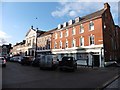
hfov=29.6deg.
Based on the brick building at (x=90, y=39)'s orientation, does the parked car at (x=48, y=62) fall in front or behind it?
in front

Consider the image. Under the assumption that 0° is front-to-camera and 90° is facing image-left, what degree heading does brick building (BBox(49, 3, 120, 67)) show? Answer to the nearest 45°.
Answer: approximately 45°
